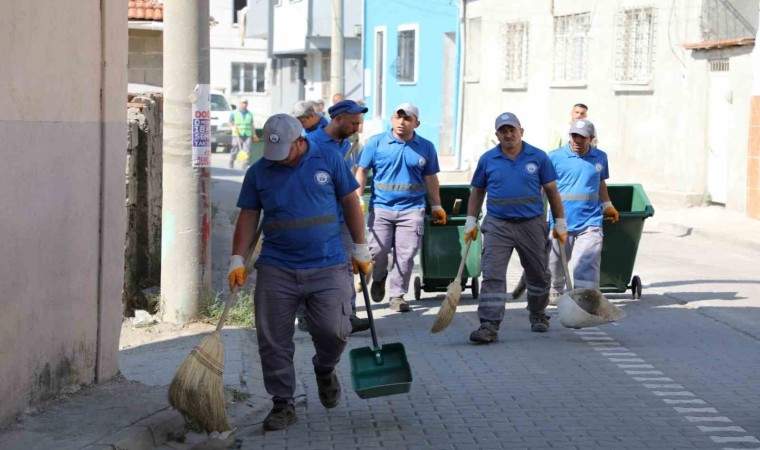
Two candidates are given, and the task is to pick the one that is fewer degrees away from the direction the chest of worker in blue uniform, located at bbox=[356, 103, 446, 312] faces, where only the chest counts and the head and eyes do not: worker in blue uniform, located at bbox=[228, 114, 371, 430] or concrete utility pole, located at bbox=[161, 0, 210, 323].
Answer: the worker in blue uniform

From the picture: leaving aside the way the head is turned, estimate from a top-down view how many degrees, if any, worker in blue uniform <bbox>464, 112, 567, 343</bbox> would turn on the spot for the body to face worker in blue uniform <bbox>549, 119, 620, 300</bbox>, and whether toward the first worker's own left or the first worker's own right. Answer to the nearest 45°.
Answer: approximately 135° to the first worker's own left

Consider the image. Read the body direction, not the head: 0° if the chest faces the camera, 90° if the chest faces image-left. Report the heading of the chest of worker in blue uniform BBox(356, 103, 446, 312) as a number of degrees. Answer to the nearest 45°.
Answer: approximately 0°

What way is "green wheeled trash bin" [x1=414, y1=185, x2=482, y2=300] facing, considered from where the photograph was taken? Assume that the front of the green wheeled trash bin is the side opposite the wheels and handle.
facing away from the viewer

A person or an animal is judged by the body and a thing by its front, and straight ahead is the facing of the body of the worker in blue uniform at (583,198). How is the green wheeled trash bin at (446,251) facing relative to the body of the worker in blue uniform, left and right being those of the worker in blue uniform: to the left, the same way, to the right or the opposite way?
the opposite way

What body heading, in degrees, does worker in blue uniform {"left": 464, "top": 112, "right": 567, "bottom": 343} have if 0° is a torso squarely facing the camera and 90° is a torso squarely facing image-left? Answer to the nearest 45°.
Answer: approximately 0°

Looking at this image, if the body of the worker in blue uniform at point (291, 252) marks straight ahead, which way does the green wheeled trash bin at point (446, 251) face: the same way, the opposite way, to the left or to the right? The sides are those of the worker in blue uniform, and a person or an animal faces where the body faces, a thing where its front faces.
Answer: the opposite way

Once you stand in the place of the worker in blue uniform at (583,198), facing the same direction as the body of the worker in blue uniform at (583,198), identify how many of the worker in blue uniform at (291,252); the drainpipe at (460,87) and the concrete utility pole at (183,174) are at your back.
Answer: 1

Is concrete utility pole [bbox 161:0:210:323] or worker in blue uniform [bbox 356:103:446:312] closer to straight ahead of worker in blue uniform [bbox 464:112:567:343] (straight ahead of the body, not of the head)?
the concrete utility pole

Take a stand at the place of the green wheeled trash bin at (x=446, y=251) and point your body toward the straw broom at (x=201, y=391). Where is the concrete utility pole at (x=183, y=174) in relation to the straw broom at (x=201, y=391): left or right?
right
